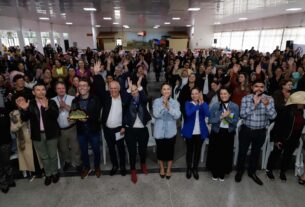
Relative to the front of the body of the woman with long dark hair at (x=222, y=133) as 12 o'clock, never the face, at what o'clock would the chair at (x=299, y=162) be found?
The chair is roughly at 8 o'clock from the woman with long dark hair.

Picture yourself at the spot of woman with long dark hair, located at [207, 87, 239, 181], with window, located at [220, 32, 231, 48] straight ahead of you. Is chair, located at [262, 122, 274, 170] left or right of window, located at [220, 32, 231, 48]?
right

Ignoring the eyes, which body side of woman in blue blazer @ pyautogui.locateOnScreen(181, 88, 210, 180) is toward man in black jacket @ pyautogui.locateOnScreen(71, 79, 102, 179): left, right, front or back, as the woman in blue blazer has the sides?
right

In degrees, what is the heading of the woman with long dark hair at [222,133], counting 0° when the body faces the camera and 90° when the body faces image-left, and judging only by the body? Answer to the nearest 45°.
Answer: approximately 0°
